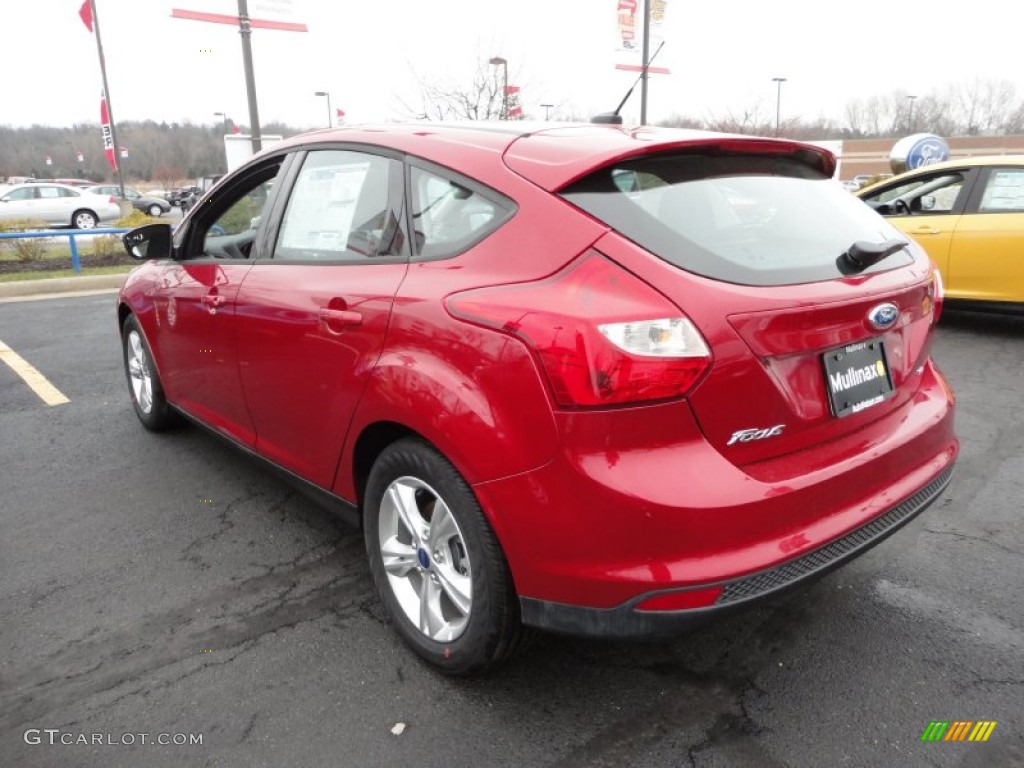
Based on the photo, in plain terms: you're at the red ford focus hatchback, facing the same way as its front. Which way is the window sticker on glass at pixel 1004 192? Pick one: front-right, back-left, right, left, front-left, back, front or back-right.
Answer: right

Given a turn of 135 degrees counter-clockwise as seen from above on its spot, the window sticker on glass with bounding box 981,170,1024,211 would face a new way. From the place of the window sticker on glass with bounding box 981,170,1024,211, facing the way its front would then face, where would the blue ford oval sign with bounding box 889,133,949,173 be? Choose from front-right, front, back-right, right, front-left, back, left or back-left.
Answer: front-left

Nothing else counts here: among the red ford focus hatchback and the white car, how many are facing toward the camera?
0

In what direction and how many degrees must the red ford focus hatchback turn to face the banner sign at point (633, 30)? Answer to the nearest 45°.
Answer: approximately 45° to its right

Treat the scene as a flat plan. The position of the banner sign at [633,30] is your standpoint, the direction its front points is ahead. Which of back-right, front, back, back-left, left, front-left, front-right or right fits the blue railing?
front-right

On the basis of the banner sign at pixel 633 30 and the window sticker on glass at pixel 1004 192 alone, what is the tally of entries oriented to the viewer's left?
0

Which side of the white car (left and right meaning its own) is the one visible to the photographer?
left

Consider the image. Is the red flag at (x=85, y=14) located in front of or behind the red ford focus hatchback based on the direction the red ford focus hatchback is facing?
in front

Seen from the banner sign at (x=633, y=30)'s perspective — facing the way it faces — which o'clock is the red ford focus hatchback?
The red ford focus hatchback is roughly at 12 o'clock from the banner sign.

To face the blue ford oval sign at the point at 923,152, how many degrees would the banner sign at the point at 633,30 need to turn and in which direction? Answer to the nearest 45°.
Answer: approximately 90° to its left

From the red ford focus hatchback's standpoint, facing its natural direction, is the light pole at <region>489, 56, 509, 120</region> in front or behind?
in front

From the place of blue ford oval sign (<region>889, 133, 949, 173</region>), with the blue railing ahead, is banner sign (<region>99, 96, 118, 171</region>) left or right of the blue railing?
right

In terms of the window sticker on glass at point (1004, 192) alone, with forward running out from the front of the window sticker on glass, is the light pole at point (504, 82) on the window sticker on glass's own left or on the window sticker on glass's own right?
on the window sticker on glass's own right

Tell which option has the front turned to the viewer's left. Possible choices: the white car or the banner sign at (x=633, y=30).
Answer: the white car
